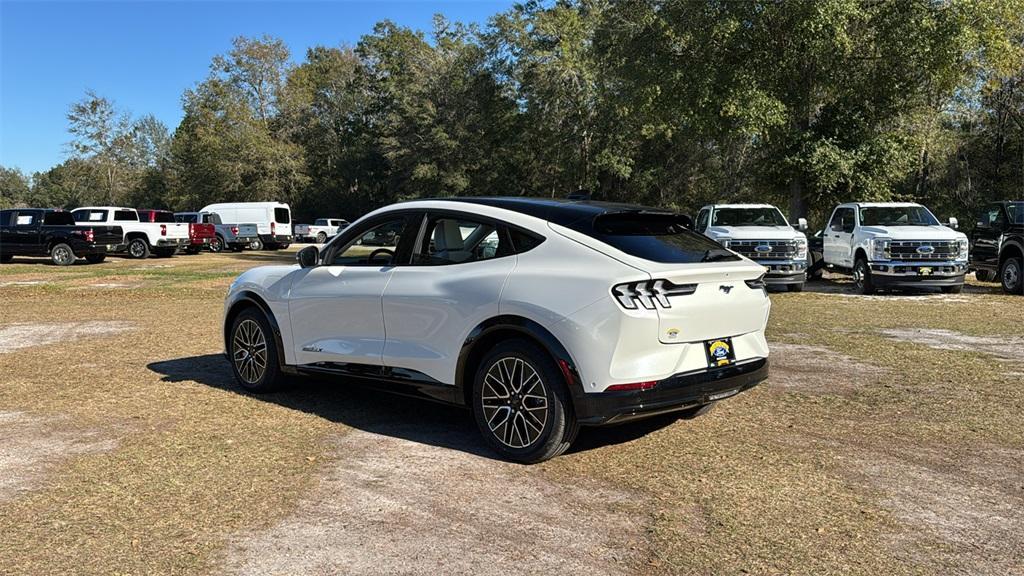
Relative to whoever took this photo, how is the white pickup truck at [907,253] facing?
facing the viewer and to the right of the viewer

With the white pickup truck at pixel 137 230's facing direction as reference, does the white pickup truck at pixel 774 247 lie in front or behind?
behind

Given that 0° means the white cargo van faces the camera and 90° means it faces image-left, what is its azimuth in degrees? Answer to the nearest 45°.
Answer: approximately 135°

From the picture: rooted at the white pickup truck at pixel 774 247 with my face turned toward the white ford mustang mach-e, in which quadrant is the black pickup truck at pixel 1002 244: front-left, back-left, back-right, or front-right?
back-left

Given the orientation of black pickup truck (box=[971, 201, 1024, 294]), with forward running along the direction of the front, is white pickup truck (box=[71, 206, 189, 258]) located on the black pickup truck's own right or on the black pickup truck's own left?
on the black pickup truck's own right

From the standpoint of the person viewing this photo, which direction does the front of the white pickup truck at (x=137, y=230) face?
facing away from the viewer and to the left of the viewer

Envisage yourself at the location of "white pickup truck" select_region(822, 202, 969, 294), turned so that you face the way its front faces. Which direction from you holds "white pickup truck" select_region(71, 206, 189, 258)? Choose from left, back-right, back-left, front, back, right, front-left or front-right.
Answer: back-right

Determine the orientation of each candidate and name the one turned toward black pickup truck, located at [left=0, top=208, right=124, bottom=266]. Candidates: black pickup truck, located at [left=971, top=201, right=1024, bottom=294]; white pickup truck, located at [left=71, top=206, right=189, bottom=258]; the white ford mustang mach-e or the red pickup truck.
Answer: the white ford mustang mach-e

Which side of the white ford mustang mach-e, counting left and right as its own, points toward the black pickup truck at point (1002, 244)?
right

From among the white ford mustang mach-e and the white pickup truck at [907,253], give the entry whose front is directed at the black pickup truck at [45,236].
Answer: the white ford mustang mach-e

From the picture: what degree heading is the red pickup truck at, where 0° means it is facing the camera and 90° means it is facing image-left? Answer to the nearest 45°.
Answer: approximately 135°

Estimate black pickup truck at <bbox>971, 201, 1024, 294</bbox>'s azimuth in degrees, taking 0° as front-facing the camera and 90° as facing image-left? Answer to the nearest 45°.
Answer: approximately 315°

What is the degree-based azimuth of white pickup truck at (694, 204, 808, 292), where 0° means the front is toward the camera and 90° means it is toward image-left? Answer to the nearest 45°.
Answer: approximately 315°

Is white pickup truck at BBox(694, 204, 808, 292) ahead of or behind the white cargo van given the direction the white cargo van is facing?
behind
